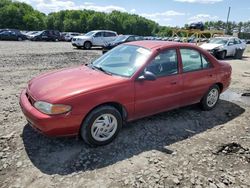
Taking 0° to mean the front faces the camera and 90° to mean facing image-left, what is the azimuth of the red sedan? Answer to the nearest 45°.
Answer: approximately 45°

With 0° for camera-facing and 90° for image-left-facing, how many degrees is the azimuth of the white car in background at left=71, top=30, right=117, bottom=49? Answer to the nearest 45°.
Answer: approximately 45°
